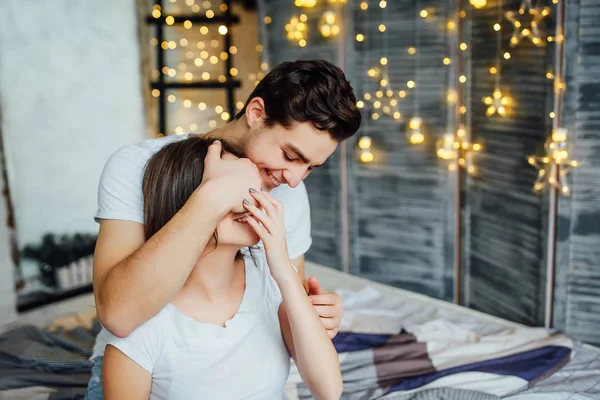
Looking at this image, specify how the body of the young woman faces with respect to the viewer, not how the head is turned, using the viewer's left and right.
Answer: facing the viewer and to the right of the viewer

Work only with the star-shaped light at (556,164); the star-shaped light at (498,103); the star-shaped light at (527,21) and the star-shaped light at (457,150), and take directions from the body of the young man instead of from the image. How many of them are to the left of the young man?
4

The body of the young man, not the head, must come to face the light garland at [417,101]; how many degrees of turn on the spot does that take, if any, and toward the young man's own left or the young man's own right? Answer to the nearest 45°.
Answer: approximately 90° to the young man's own left

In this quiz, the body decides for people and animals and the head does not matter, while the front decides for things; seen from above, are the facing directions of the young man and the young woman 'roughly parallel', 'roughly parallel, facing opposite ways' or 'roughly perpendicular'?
roughly parallel

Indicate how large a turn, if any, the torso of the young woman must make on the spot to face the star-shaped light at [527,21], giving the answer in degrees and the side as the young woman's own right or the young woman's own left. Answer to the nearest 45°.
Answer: approximately 90° to the young woman's own left

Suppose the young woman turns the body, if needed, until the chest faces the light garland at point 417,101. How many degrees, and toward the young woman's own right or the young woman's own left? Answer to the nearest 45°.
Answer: approximately 90° to the young woman's own left

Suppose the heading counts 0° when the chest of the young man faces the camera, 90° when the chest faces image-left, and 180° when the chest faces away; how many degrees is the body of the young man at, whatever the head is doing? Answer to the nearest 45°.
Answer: approximately 315°

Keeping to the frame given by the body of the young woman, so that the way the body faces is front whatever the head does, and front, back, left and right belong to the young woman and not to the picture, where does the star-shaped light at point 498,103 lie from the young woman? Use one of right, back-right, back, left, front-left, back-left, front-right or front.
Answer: left

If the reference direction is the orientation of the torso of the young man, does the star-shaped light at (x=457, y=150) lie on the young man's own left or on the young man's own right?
on the young man's own left

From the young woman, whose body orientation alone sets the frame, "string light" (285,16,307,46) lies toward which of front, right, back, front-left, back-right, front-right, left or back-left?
back-left

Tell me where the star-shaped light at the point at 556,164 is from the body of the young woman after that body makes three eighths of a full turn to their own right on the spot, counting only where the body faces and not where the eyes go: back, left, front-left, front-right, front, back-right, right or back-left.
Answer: back-right

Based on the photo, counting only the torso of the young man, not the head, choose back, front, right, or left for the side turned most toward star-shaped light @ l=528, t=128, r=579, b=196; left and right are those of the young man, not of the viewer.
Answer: left

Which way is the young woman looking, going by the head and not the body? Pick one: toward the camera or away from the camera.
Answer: toward the camera

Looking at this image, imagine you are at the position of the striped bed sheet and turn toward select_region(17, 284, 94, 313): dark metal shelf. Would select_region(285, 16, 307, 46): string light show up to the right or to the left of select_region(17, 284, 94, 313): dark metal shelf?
right
